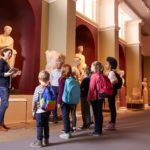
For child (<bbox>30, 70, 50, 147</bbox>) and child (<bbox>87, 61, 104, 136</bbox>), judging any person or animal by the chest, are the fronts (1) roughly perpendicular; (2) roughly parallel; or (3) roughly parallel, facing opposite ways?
roughly parallel

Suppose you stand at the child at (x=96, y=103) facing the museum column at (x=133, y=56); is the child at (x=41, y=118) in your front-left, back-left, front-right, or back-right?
back-left

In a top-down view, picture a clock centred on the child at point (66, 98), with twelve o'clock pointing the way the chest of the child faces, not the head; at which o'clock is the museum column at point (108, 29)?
The museum column is roughly at 2 o'clock from the child.

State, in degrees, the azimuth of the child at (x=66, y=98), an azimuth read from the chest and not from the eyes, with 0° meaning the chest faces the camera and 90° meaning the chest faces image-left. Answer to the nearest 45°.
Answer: approximately 135°

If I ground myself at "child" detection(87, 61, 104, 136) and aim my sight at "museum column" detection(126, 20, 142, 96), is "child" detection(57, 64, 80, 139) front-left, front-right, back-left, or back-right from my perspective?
back-left
